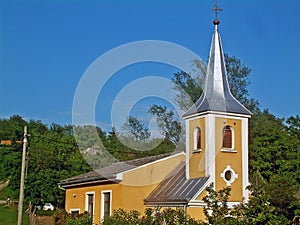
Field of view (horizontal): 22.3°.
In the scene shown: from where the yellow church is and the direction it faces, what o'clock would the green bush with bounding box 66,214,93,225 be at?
The green bush is roughly at 5 o'clock from the yellow church.

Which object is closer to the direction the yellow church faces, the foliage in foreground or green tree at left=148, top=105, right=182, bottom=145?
the foliage in foreground

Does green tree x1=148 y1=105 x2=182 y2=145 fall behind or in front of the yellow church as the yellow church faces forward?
behind

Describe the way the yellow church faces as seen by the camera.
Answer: facing the viewer and to the right of the viewer

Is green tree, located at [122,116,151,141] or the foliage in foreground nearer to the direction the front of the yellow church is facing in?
the foliage in foreground

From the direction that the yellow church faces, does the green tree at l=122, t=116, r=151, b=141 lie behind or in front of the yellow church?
behind
